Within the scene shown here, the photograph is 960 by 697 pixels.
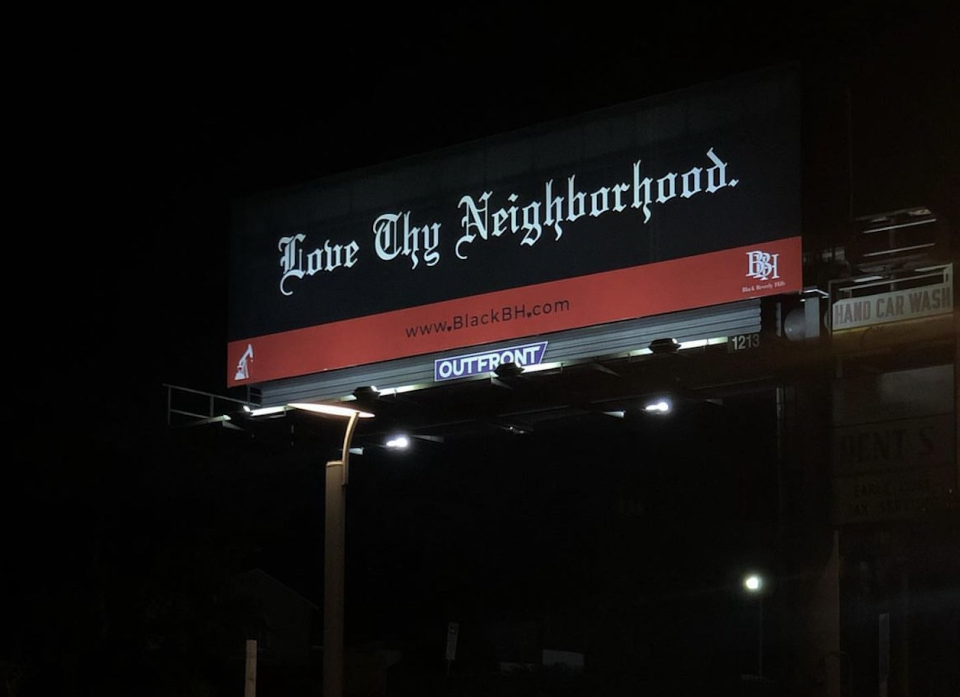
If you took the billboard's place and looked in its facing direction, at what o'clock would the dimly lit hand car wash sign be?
The dimly lit hand car wash sign is roughly at 8 o'clock from the billboard.

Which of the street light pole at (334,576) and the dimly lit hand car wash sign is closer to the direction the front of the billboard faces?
the street light pole

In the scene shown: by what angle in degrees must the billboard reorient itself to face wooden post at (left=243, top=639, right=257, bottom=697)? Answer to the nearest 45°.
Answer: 0° — it already faces it

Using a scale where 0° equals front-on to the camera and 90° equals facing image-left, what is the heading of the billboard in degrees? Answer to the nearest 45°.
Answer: approximately 45°
